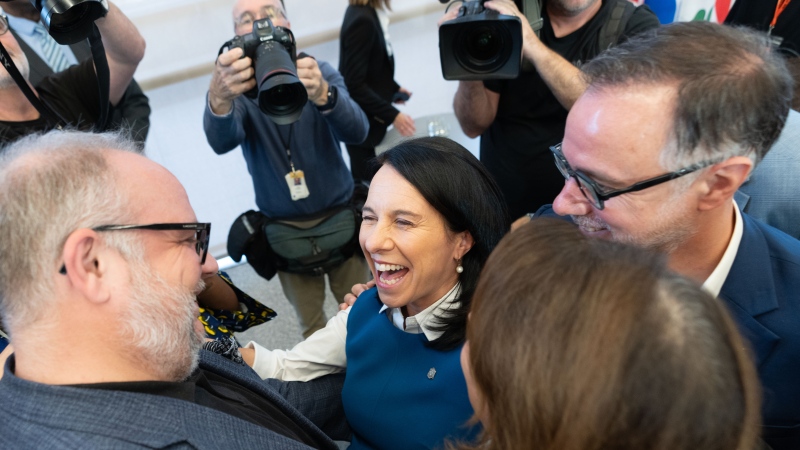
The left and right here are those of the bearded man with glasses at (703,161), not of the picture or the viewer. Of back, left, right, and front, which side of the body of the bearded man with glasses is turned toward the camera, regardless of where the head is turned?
left

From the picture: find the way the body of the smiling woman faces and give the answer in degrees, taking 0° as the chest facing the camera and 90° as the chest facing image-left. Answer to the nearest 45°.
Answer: approximately 45°

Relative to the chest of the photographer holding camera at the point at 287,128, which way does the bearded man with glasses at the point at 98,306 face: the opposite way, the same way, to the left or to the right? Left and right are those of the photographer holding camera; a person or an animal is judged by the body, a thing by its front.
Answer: to the left

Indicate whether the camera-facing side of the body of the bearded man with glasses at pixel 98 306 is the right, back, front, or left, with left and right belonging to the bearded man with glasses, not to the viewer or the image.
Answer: right

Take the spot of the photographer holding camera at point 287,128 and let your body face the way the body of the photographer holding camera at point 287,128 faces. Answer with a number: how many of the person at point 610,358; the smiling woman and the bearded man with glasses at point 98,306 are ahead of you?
3

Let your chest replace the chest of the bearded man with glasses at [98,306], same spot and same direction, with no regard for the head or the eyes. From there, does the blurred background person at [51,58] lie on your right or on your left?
on your left

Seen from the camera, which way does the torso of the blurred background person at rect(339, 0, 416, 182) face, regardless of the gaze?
to the viewer's right

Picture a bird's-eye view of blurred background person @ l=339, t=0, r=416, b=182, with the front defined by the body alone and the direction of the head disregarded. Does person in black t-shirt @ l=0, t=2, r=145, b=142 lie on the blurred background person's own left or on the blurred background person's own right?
on the blurred background person's own right

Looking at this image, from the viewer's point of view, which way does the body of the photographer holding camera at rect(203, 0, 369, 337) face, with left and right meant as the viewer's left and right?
facing the viewer

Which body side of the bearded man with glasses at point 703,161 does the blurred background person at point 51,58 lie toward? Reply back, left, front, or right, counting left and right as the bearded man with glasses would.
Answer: front
